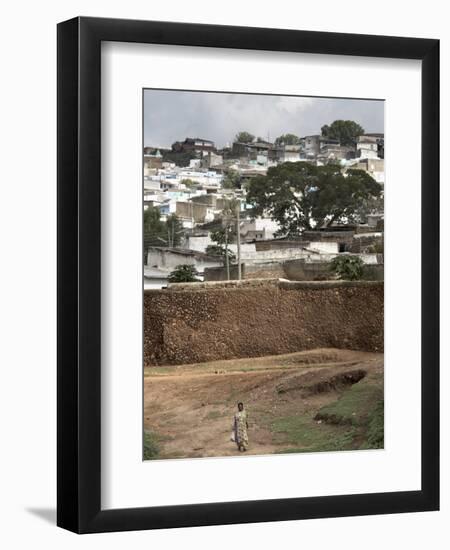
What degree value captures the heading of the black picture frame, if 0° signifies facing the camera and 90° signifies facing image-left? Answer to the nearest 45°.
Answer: approximately 315°
